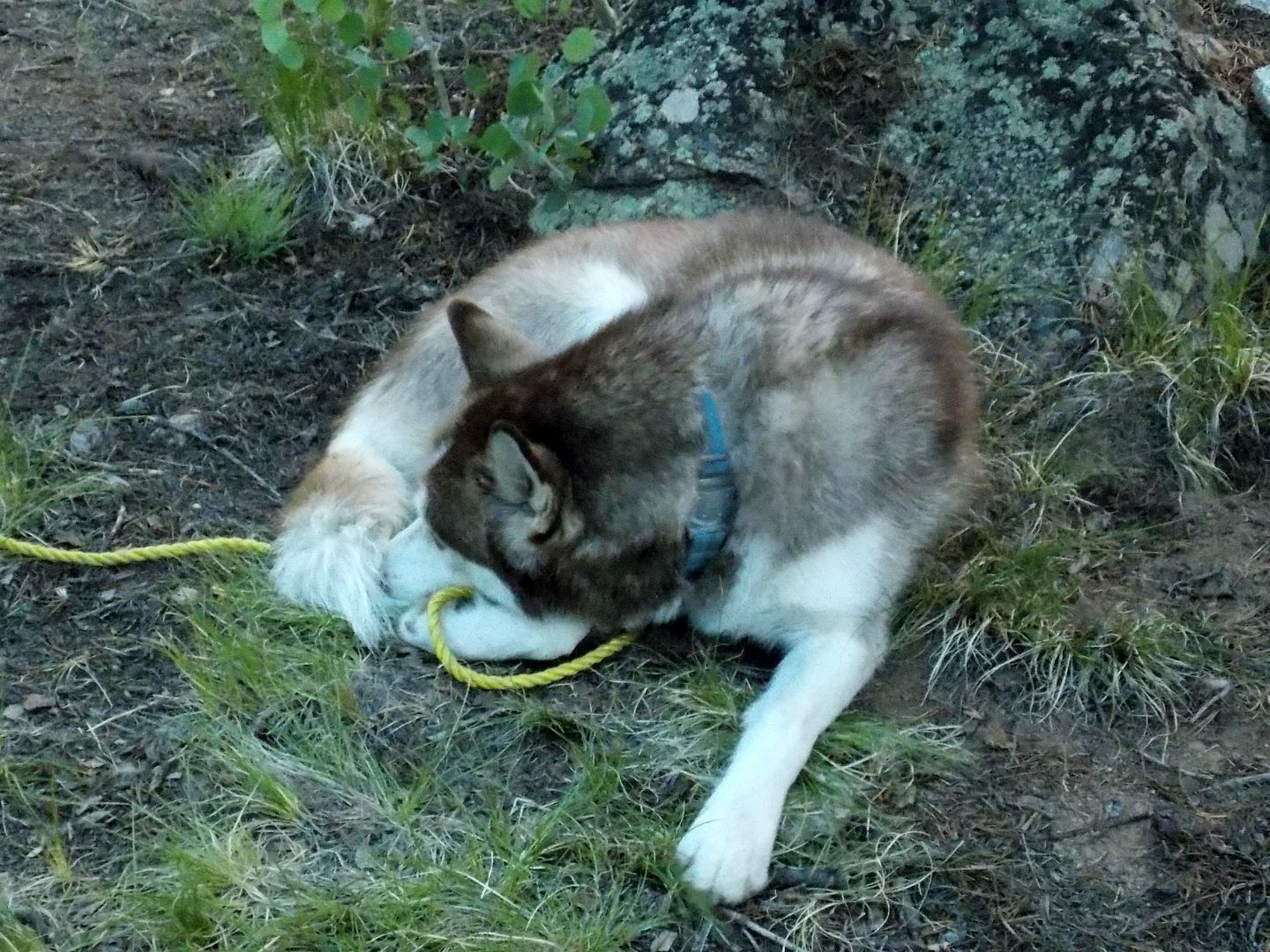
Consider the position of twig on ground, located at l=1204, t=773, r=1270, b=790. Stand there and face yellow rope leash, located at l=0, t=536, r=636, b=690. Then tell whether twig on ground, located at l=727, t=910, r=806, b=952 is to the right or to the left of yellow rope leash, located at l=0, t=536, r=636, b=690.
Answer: left
